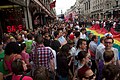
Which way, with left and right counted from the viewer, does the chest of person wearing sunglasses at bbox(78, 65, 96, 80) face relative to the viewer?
facing the viewer and to the right of the viewer
